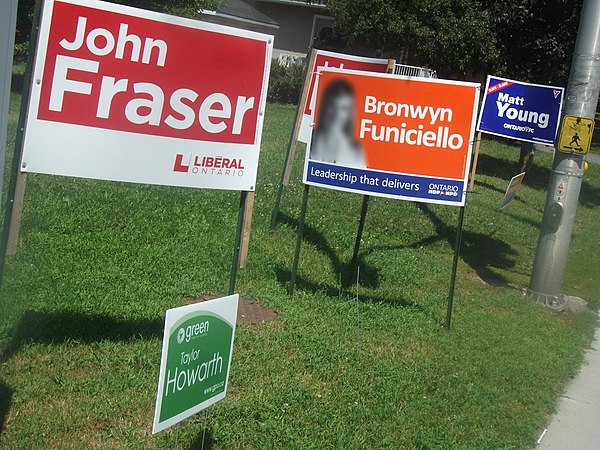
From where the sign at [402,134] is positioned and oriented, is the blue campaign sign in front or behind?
behind

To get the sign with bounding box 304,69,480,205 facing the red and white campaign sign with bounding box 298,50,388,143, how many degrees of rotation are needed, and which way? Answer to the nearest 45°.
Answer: approximately 180°

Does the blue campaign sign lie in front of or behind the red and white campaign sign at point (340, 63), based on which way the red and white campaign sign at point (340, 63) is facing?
behind

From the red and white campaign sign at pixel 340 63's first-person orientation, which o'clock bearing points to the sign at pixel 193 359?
The sign is roughly at 12 o'clock from the red and white campaign sign.

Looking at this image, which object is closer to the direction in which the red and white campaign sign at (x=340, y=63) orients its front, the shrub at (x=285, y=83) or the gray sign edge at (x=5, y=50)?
the gray sign edge

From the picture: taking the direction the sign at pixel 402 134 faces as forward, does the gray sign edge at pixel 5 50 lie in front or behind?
in front

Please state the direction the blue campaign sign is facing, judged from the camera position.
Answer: facing the viewer

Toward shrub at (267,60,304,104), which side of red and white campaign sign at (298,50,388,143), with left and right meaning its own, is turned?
back

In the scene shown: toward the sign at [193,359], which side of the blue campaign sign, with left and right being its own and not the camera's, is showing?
front

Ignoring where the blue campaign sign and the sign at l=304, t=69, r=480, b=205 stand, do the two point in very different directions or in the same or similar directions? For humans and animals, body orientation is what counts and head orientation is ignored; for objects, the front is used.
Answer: same or similar directions

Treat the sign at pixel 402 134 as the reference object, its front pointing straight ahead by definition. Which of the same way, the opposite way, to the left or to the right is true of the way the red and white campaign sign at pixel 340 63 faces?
the same way

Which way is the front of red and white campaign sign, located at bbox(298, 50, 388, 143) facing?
toward the camera

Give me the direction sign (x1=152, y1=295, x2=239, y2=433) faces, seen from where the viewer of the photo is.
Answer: facing the viewer and to the right of the viewer

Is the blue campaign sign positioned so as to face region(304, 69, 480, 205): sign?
yes
